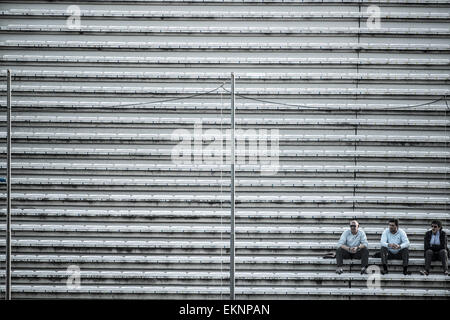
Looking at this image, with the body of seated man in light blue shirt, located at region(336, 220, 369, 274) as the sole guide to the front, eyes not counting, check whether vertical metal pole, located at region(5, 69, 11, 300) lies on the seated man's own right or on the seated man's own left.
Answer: on the seated man's own right

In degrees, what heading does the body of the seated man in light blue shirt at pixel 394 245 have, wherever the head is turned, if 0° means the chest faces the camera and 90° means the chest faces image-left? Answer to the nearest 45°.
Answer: approximately 0°

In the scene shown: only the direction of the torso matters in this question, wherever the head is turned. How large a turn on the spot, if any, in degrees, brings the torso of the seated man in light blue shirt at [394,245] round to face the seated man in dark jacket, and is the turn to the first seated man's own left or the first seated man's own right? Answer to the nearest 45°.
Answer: approximately 90° to the first seated man's own left

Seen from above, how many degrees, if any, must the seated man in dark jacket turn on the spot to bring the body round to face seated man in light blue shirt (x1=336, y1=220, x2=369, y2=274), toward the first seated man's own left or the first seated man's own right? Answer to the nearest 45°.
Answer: approximately 90° to the first seated man's own right

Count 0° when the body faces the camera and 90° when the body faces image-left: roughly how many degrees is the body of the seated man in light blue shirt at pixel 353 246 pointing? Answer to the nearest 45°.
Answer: approximately 0°

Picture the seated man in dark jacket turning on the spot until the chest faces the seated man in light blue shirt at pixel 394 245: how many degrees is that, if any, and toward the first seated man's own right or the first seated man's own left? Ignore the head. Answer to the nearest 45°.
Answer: approximately 90° to the first seated man's own right

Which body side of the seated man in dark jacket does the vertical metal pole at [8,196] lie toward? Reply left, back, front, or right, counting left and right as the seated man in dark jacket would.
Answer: right
